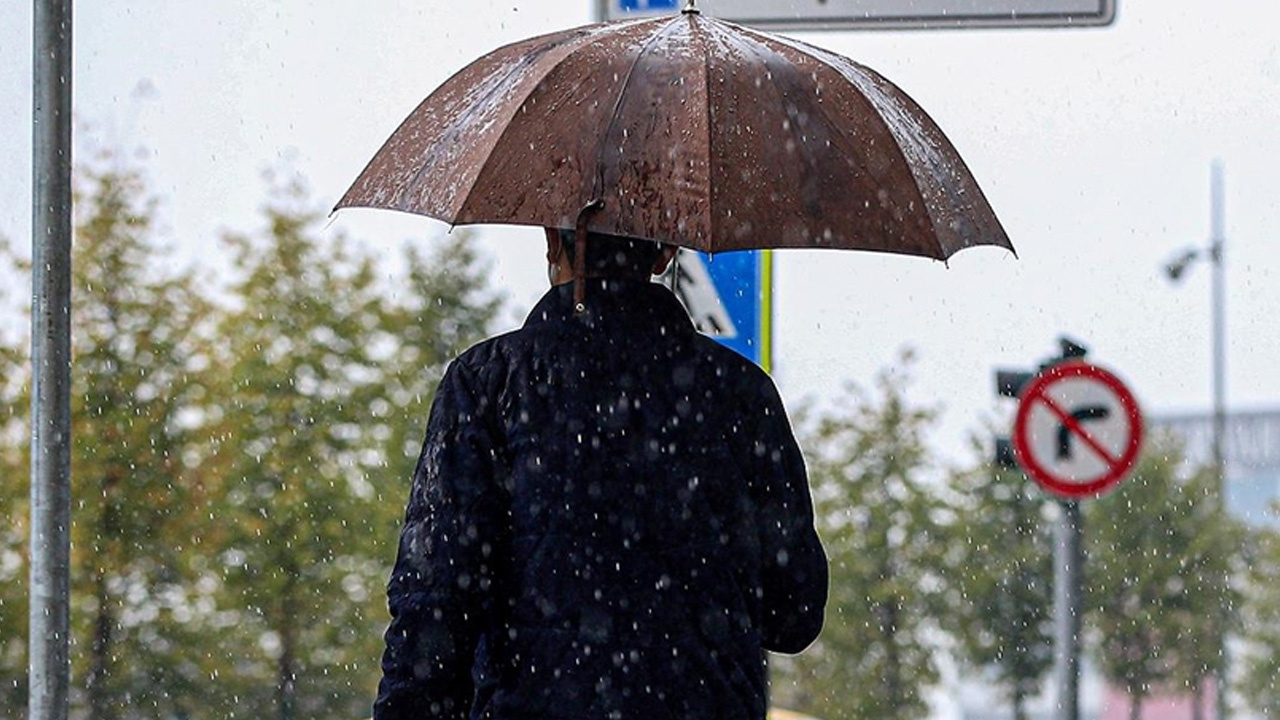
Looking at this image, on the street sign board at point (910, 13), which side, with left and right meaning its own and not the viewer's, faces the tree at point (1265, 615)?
back

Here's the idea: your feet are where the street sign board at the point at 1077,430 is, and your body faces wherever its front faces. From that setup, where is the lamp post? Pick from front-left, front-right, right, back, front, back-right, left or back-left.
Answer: back

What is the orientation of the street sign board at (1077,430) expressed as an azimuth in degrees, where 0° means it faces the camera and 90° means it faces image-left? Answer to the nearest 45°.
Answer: approximately 0°

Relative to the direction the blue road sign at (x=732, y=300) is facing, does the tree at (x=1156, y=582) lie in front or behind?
behind

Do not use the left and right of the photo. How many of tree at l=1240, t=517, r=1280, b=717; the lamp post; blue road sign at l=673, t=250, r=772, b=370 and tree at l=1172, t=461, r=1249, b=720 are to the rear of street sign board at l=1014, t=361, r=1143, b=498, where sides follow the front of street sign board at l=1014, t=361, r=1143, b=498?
3

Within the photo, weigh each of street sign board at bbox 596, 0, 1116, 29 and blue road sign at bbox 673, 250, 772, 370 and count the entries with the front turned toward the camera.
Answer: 2

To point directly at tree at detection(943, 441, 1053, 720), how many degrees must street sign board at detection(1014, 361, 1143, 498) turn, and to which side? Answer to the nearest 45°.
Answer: approximately 180°

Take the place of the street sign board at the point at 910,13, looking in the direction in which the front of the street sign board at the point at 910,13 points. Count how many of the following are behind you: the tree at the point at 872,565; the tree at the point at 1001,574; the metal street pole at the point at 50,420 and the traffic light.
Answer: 3

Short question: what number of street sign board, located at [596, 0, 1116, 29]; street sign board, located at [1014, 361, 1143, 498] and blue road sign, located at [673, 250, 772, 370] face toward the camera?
3

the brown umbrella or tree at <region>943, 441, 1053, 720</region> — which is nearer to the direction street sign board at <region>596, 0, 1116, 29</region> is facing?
the brown umbrella

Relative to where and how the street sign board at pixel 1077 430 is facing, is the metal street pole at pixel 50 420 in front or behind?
in front
